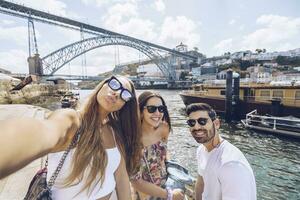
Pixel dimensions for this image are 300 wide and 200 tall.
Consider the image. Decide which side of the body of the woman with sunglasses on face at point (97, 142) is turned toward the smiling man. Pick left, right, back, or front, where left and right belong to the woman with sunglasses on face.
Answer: left

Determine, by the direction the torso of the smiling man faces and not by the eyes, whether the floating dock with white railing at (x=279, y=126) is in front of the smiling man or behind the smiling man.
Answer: behind

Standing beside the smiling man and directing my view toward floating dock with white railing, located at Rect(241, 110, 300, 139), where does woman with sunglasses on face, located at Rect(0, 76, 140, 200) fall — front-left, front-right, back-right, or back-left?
back-left

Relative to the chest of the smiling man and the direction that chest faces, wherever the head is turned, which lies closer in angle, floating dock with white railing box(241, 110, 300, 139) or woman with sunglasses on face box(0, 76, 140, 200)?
the woman with sunglasses on face

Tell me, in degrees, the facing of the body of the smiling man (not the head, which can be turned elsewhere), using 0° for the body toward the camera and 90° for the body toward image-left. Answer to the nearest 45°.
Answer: approximately 45°

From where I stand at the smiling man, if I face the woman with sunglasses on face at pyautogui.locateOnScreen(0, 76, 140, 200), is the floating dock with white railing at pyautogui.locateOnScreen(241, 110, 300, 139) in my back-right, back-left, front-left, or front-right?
back-right

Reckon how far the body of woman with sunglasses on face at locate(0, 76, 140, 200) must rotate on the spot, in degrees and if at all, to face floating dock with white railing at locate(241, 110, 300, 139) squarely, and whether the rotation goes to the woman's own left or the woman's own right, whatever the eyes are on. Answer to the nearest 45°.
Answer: approximately 135° to the woman's own left
